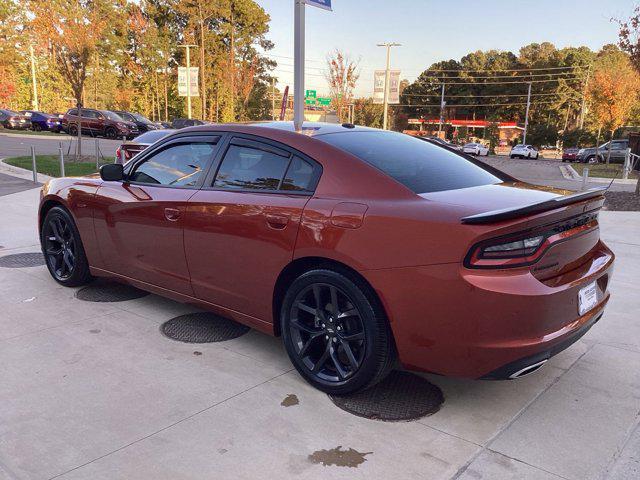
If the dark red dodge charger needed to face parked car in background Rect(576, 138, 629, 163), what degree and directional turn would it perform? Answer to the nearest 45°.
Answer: approximately 90° to its right

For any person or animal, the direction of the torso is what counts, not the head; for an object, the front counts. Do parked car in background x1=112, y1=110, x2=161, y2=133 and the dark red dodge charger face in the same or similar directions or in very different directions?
very different directions

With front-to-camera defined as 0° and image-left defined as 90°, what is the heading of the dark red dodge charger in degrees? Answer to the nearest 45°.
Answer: approximately 135°

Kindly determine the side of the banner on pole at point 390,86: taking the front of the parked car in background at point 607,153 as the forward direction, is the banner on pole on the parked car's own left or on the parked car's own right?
on the parked car's own right
